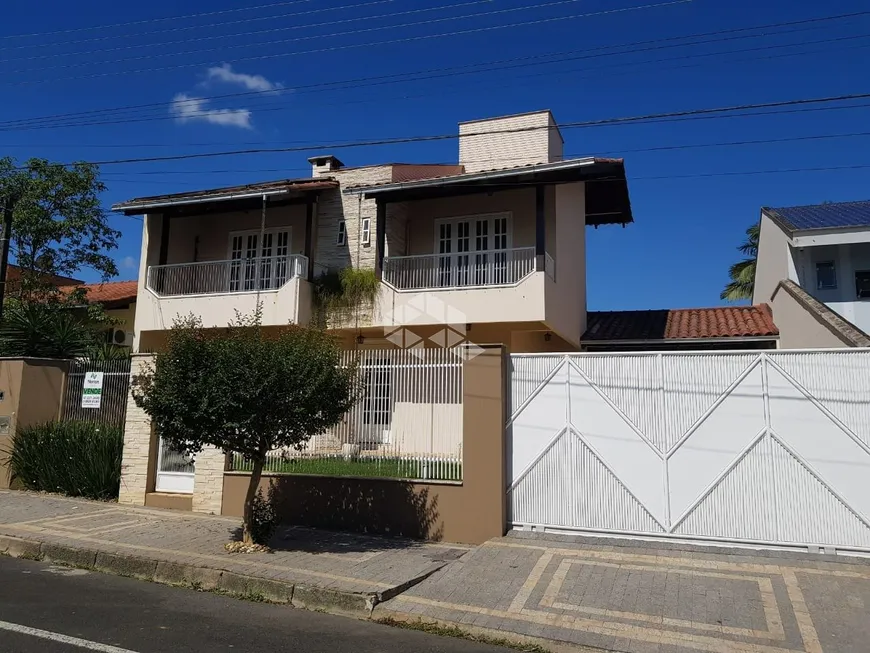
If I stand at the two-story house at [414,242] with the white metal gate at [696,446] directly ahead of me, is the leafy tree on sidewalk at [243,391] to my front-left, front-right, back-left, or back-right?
front-right

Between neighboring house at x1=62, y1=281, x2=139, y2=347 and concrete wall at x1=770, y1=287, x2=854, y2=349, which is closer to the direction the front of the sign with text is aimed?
the concrete wall

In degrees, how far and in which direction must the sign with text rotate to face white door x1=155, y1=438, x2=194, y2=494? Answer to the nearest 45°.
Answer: approximately 45° to its left

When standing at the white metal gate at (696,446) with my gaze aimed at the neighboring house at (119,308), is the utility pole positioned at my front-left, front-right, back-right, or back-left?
front-left

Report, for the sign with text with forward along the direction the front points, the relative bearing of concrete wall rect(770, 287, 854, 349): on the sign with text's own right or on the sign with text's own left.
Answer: on the sign with text's own left

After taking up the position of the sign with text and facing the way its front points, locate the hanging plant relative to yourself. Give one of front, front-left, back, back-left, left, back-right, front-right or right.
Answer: left

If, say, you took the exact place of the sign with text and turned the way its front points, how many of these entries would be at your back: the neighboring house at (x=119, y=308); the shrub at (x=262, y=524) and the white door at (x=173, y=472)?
1

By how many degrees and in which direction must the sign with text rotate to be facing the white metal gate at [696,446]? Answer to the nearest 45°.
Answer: approximately 45° to its left

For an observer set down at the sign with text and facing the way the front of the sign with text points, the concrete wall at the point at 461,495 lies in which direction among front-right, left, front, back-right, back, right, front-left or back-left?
front-left

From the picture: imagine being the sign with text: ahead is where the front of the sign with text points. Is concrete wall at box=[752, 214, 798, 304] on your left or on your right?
on your left

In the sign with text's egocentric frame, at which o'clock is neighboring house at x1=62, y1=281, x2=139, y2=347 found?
The neighboring house is roughly at 6 o'clock from the sign with text.

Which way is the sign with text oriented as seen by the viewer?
toward the camera

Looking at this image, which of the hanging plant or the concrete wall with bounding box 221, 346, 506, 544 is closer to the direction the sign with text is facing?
the concrete wall

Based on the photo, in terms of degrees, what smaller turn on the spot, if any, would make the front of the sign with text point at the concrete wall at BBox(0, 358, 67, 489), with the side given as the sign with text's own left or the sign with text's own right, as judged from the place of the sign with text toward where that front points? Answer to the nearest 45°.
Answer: approximately 135° to the sign with text's own right
